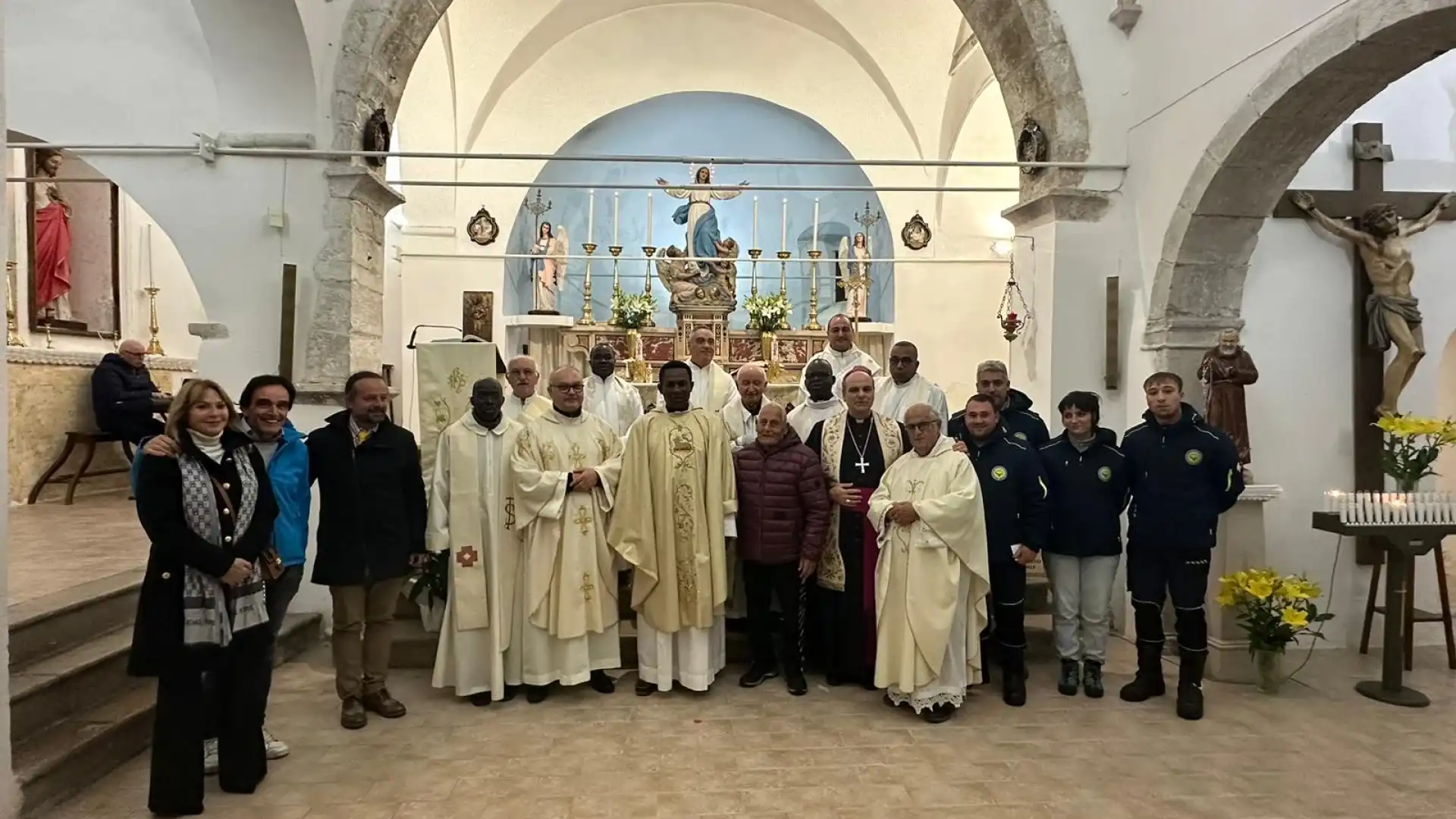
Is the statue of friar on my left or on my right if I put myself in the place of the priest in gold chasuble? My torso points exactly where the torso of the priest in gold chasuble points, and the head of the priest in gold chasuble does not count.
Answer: on my left

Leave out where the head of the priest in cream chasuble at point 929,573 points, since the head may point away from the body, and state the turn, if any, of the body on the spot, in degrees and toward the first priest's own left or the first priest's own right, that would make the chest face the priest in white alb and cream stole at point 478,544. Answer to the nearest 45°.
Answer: approximately 45° to the first priest's own right

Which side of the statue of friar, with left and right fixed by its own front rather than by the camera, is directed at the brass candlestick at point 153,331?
right

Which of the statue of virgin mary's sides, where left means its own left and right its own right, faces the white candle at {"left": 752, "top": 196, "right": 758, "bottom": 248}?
left

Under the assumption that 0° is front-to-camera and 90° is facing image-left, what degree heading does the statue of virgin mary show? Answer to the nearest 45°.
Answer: approximately 0°

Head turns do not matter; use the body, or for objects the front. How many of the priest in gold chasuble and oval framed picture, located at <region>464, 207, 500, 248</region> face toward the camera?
2

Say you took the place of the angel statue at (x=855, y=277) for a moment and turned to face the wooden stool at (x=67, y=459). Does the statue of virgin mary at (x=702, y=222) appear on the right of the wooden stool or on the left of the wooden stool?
right

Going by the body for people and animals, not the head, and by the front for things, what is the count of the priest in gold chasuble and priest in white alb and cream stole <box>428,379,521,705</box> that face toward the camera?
2
